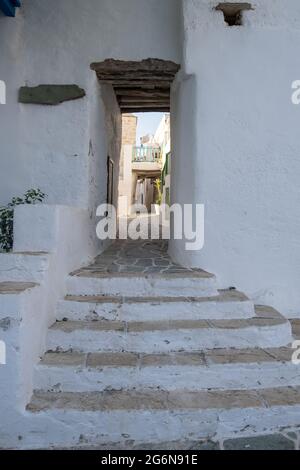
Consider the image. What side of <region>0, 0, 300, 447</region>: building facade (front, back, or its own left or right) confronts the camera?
front

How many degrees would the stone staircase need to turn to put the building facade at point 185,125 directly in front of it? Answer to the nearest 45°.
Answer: approximately 180°

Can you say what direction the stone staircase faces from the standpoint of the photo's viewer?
facing the viewer

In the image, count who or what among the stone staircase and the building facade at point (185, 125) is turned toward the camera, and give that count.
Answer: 2

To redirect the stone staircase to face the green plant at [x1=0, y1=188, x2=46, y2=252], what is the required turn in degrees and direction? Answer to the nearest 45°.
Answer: approximately 135° to its right

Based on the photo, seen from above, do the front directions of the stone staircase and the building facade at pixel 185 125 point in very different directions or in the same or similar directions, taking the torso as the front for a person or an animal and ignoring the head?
same or similar directions

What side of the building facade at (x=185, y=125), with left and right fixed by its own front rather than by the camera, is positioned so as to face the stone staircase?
front
